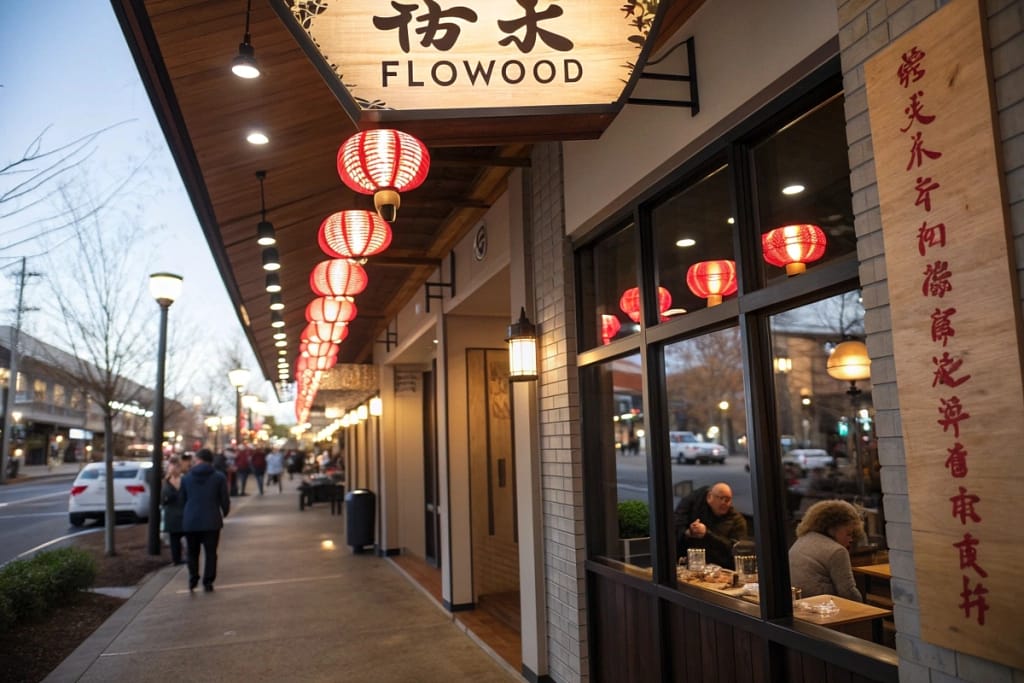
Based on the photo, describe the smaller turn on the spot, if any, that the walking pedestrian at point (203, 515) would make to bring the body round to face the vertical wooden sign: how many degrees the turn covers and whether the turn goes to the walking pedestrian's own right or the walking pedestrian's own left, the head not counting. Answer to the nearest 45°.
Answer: approximately 180°

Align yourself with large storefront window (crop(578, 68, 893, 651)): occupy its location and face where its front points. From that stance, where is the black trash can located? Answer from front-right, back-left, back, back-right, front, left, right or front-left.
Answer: right

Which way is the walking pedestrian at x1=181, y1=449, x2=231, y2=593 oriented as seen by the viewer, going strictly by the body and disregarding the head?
away from the camera

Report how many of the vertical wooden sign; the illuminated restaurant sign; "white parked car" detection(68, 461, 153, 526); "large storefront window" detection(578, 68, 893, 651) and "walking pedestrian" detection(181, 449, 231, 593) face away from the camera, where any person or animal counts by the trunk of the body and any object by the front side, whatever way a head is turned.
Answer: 2

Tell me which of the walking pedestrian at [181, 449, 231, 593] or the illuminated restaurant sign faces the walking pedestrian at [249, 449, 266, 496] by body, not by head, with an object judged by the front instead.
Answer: the walking pedestrian at [181, 449, 231, 593]

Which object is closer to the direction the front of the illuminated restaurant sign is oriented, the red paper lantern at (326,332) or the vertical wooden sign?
the vertical wooden sign

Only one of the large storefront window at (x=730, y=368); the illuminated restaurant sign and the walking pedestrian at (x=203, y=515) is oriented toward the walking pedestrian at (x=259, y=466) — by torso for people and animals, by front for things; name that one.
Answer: the walking pedestrian at (x=203, y=515)

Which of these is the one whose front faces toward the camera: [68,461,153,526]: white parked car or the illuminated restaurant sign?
the illuminated restaurant sign

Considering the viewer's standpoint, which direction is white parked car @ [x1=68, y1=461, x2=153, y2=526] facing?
facing away from the viewer

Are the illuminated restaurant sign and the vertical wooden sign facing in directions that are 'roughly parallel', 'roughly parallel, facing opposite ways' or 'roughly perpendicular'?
roughly perpendicular

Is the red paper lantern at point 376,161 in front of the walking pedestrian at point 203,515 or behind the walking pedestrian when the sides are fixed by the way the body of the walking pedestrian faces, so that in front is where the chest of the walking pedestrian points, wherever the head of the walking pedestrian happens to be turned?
behind

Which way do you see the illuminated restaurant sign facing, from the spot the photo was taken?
facing the viewer

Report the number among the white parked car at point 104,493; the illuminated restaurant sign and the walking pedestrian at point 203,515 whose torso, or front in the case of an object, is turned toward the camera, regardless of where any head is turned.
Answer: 1

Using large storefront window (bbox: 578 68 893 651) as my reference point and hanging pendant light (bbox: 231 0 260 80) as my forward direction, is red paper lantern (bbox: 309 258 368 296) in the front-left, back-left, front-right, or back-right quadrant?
front-right

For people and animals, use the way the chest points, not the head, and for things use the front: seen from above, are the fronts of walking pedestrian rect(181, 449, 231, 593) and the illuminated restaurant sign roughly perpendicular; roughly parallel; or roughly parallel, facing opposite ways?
roughly parallel, facing opposite ways
